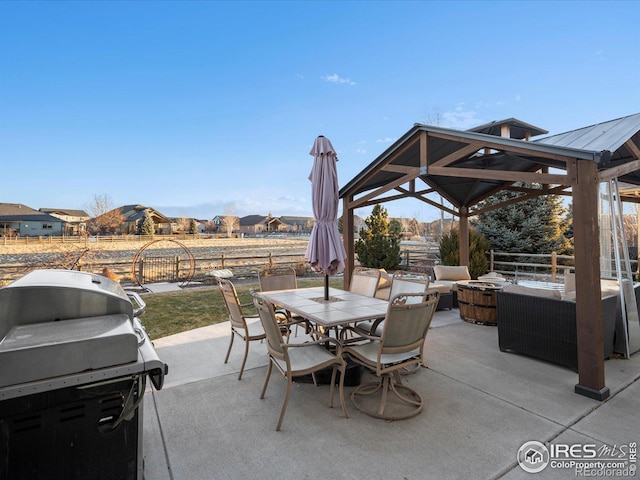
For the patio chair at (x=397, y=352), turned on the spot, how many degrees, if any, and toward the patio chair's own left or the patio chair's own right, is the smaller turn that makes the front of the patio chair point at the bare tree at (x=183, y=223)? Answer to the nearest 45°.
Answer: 0° — it already faces it

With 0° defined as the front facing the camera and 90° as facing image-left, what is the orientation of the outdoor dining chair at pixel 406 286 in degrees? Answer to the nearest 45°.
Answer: approximately 45°

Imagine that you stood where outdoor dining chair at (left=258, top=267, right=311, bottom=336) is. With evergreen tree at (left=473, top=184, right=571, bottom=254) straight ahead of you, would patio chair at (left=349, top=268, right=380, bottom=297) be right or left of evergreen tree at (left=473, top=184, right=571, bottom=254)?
right

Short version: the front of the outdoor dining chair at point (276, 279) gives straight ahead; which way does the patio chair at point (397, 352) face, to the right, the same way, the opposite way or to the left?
the opposite way

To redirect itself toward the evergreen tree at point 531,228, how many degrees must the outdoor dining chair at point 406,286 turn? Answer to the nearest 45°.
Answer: approximately 180°

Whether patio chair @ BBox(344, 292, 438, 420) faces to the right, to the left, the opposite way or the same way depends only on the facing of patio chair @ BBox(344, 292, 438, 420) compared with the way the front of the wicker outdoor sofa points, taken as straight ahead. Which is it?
to the left

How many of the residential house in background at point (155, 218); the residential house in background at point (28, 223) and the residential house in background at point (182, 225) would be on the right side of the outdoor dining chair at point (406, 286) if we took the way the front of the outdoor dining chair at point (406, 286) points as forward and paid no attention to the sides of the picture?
3

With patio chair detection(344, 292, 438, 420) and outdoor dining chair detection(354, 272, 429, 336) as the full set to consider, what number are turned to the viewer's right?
0

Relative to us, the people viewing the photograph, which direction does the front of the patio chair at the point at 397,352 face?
facing away from the viewer and to the left of the viewer

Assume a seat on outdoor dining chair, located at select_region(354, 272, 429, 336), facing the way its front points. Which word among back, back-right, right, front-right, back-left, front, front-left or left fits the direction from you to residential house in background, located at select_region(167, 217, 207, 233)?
right

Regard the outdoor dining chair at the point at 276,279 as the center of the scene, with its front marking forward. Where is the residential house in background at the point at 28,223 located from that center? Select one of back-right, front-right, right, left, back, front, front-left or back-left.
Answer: back

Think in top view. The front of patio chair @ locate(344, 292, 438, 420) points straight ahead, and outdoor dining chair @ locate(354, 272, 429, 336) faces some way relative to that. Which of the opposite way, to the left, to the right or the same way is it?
to the left

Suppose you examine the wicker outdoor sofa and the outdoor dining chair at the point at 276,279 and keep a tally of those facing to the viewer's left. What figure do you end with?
0

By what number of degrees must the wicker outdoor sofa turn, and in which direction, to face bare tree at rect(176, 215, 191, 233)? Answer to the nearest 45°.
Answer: approximately 90° to its left

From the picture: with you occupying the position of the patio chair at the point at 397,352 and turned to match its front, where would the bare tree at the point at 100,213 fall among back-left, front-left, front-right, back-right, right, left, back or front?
front

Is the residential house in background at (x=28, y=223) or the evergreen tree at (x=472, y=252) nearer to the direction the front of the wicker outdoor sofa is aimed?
the evergreen tree

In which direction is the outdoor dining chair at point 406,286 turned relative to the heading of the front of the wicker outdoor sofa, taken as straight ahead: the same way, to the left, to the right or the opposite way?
the opposite way

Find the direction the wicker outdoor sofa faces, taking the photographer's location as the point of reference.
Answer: facing away from the viewer and to the right of the viewer

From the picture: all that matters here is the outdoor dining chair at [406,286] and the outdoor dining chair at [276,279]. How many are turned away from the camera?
0
